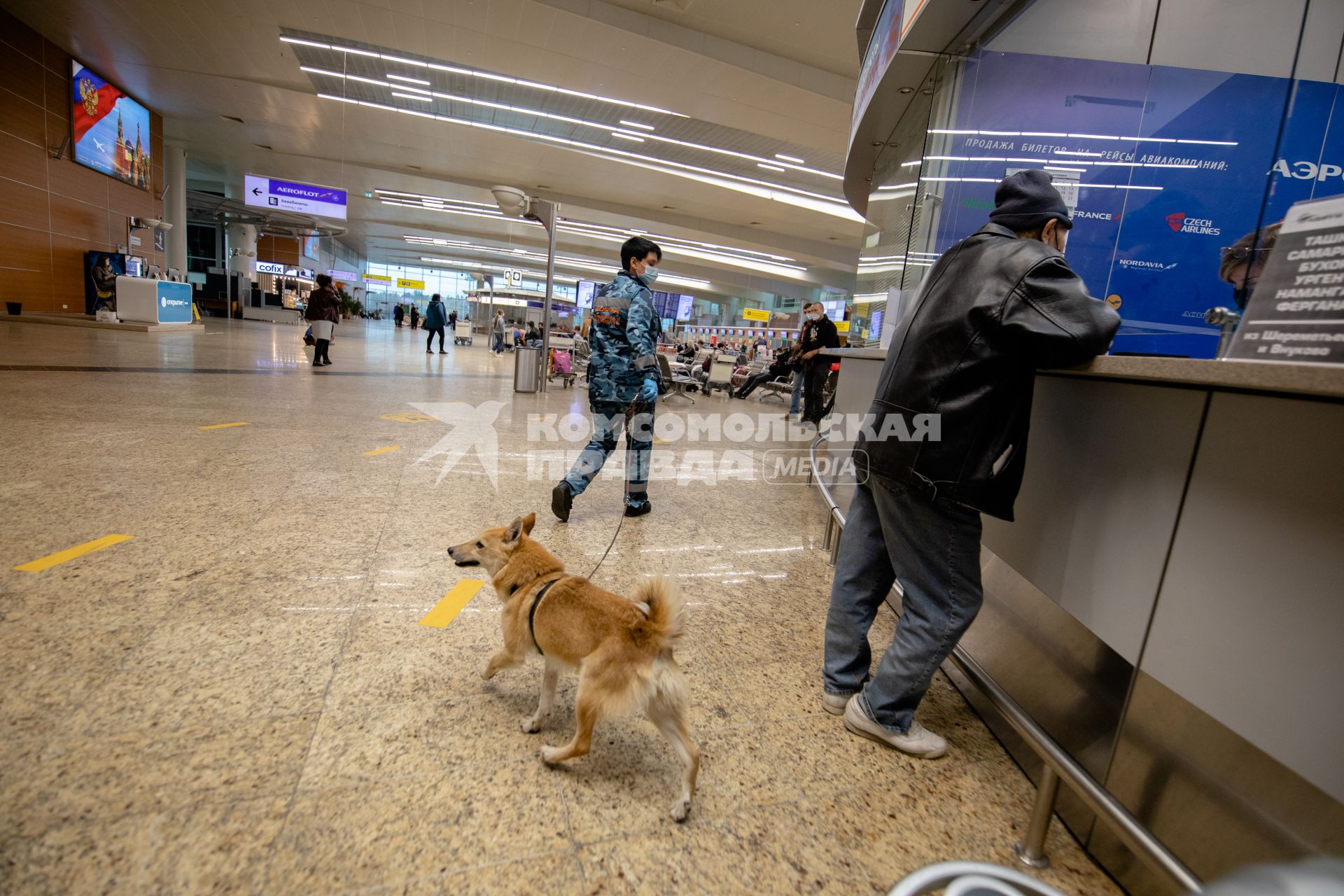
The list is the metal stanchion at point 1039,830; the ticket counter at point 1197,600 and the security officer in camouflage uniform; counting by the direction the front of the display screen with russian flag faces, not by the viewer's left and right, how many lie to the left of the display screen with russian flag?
0

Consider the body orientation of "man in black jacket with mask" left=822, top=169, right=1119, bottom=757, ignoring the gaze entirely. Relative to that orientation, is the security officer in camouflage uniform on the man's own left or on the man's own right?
on the man's own left

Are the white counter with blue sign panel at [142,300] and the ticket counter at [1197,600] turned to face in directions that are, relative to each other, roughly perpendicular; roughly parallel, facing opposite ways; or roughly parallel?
roughly parallel, facing opposite ways

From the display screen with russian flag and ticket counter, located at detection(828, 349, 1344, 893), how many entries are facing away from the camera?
0

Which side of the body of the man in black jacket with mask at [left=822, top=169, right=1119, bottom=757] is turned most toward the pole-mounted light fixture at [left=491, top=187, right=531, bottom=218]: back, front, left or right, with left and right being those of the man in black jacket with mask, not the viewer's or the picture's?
left

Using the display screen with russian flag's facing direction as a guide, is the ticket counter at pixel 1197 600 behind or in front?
in front

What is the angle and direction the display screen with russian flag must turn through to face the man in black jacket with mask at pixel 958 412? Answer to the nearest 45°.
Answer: approximately 45° to its right

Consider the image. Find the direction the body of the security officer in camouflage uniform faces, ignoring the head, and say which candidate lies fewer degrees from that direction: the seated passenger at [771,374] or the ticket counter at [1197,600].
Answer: the seated passenger

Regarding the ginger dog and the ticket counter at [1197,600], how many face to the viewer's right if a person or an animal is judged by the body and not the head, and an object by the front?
0

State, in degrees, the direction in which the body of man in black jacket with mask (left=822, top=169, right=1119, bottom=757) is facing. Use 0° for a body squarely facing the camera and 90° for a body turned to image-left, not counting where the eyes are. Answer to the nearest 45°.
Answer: approximately 225°

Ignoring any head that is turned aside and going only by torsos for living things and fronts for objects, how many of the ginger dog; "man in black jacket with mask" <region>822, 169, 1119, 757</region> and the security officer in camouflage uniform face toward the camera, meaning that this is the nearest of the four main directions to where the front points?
0

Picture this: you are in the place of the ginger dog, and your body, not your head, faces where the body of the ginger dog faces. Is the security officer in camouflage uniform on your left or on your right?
on your right

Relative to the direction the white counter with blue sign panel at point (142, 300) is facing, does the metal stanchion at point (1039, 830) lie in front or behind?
in front

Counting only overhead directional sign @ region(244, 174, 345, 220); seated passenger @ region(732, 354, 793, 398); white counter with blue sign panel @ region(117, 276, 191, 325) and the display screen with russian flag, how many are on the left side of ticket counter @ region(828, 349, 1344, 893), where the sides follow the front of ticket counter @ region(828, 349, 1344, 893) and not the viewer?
0

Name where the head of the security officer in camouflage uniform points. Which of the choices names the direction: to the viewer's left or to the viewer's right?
to the viewer's right

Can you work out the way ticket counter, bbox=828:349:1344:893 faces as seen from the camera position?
facing the viewer and to the left of the viewer

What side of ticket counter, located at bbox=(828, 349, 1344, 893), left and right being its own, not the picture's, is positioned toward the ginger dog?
front

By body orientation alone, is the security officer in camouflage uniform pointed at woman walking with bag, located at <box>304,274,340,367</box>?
no

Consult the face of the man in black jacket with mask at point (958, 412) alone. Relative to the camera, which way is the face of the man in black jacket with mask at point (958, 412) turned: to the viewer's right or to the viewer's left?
to the viewer's right

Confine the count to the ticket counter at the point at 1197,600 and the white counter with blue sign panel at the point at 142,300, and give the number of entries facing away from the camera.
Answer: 0
